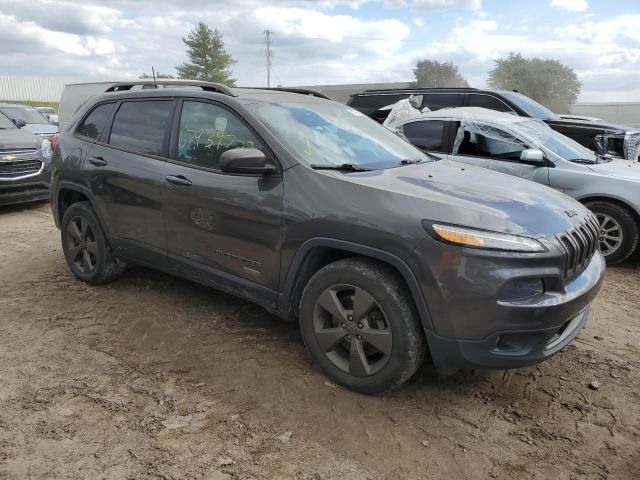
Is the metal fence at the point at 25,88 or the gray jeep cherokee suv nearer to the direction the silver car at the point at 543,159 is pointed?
the gray jeep cherokee suv

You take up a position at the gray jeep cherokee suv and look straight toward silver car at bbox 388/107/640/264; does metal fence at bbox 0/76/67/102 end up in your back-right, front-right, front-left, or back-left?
front-left

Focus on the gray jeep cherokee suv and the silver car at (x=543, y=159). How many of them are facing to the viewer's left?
0

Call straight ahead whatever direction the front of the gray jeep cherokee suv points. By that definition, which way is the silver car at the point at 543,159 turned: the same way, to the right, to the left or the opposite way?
the same way

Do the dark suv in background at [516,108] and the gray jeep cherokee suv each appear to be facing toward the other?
no

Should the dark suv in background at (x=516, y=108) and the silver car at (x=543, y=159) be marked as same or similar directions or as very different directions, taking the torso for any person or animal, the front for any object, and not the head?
same or similar directions

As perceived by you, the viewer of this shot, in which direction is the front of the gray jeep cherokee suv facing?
facing the viewer and to the right of the viewer

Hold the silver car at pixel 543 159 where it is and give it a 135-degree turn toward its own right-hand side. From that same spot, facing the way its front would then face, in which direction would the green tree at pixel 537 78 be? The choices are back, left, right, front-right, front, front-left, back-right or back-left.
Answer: right

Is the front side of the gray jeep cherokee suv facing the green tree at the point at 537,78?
no

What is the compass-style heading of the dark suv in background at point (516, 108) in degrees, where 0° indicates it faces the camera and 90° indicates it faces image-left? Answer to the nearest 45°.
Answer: approximately 315°

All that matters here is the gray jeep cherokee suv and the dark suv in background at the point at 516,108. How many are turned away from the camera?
0

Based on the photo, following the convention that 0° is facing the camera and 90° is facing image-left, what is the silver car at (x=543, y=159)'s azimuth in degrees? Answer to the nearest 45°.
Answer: approximately 315°

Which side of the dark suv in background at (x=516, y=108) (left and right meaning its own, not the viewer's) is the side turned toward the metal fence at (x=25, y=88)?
back

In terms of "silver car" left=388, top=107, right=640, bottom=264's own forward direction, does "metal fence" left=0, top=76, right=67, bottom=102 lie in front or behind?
behind

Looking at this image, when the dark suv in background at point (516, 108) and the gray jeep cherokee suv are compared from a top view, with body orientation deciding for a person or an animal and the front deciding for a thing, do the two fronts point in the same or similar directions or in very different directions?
same or similar directions

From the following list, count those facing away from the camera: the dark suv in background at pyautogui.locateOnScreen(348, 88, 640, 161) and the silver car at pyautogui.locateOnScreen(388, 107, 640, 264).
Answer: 0
